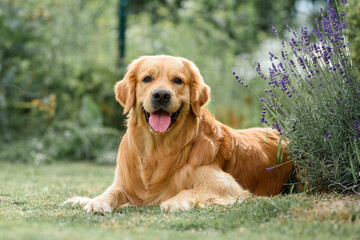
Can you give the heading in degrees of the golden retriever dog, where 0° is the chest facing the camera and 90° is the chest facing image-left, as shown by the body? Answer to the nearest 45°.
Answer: approximately 45°

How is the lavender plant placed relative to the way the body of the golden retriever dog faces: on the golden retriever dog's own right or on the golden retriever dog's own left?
on the golden retriever dog's own left
